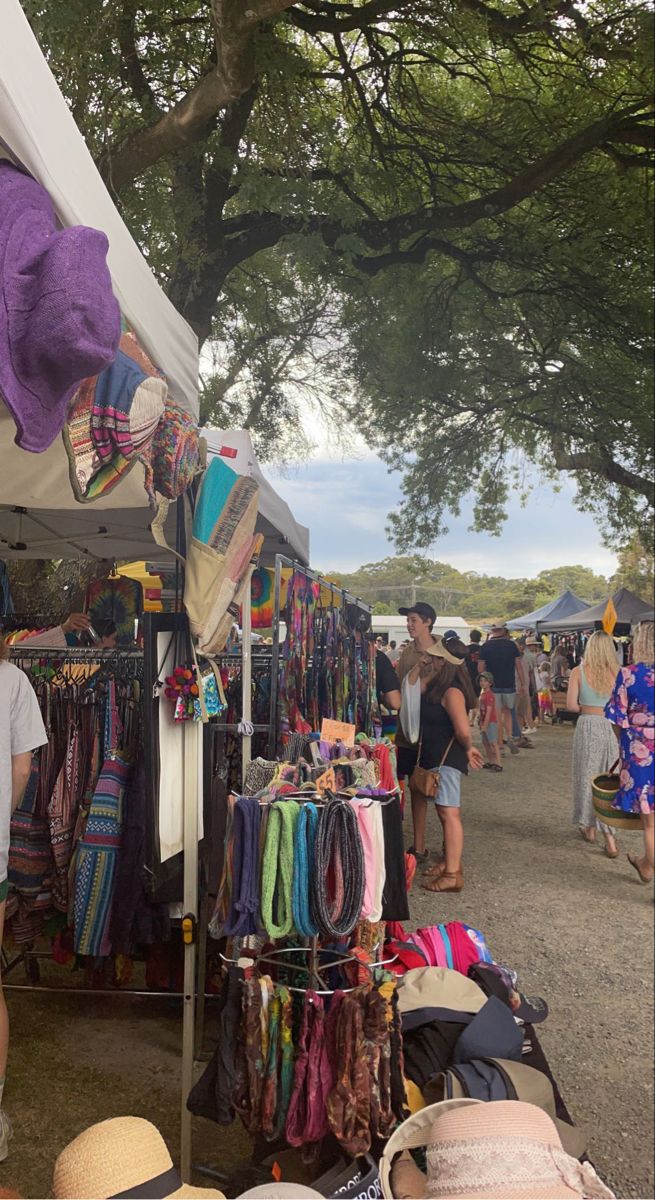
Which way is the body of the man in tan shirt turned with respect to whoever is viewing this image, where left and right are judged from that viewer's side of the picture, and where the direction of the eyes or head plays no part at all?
facing the viewer and to the left of the viewer

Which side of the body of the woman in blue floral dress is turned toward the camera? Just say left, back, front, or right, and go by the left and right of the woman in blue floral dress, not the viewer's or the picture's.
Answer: back

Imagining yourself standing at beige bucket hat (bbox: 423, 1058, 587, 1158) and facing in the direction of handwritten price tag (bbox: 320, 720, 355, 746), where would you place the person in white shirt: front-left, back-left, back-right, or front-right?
front-left

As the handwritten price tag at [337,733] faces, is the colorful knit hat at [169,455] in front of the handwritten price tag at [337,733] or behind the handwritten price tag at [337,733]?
in front

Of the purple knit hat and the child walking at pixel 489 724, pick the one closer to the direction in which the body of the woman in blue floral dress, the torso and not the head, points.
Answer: the child walking

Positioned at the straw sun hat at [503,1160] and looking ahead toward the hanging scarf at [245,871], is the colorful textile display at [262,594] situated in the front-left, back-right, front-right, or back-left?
front-right

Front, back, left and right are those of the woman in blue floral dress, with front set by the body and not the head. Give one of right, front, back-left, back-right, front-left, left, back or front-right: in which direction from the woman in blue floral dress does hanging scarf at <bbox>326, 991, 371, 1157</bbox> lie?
back

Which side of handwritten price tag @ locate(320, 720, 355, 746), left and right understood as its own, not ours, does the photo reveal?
front

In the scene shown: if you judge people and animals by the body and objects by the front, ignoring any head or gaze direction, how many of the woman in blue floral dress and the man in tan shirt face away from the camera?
1

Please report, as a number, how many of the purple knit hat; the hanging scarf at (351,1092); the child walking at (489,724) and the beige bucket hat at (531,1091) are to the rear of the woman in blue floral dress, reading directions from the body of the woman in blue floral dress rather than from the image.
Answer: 3

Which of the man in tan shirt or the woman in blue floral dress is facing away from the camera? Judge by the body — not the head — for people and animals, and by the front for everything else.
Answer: the woman in blue floral dress

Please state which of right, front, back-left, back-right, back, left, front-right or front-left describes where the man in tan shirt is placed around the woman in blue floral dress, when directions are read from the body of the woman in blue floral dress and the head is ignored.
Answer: left

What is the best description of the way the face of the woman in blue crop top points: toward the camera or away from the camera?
away from the camera
